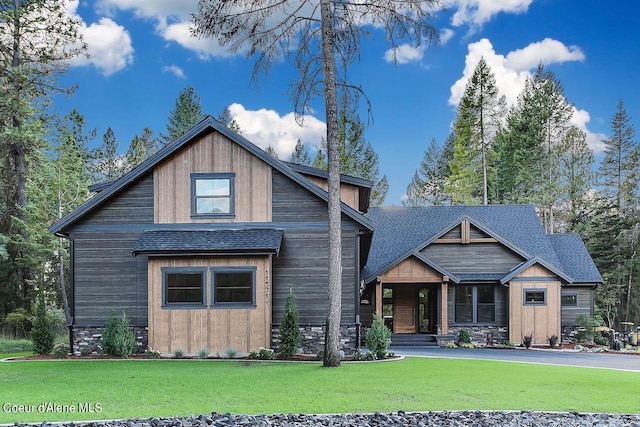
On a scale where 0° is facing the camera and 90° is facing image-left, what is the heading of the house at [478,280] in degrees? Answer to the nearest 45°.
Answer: approximately 0°

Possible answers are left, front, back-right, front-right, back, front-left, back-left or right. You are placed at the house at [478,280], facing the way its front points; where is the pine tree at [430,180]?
back

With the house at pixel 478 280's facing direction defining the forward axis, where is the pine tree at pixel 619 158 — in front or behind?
behind

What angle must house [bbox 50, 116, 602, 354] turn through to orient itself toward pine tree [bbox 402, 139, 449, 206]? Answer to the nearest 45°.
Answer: approximately 180°
